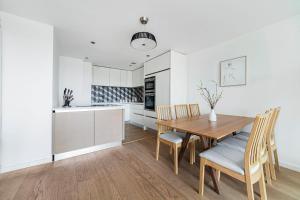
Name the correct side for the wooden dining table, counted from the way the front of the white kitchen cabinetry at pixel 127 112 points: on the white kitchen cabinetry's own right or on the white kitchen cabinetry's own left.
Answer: on the white kitchen cabinetry's own left

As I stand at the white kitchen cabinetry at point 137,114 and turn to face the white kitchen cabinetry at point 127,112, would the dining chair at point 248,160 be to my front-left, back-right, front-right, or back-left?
back-left

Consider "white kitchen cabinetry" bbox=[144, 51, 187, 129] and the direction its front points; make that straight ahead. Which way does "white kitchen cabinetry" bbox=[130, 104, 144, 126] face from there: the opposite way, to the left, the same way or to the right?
the same way

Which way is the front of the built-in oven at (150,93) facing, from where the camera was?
facing the viewer and to the left of the viewer

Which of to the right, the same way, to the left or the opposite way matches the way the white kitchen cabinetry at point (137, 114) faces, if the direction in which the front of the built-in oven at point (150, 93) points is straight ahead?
the same way

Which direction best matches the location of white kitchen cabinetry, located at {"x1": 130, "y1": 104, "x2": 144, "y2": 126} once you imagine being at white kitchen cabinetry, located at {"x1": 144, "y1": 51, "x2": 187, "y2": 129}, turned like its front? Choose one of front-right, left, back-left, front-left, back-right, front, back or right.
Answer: right

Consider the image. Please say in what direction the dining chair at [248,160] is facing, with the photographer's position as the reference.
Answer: facing away from the viewer and to the left of the viewer

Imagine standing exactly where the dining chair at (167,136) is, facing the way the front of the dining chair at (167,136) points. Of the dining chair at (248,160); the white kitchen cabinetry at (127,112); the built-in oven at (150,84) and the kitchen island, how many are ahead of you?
1

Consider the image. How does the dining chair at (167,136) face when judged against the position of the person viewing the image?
facing the viewer and to the right of the viewer

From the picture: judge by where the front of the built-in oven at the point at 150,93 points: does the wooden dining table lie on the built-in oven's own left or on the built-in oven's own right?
on the built-in oven's own left

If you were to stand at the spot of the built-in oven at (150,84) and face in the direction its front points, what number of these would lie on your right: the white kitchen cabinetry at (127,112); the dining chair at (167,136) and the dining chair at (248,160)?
1

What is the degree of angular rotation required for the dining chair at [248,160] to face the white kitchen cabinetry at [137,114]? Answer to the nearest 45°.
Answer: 0° — it already faces it

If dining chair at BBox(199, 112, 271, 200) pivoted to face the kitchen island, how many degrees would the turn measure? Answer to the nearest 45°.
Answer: approximately 45° to its left

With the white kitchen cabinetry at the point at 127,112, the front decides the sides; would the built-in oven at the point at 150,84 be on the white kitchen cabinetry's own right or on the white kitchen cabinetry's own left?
on the white kitchen cabinetry's own left
